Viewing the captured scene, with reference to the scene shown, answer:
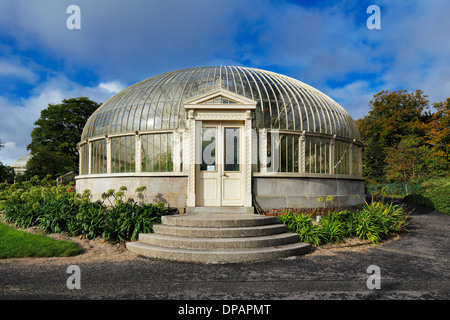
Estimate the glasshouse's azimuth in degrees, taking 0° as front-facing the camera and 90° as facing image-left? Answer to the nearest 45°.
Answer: approximately 0°

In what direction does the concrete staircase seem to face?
toward the camera

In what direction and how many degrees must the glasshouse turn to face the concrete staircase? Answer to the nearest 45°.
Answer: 0° — it already faces it

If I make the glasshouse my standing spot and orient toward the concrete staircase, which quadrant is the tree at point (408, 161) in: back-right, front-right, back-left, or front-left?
back-left

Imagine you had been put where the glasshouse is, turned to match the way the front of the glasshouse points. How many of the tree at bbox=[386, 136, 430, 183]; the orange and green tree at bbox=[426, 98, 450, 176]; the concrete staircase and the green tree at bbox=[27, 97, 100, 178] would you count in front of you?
1

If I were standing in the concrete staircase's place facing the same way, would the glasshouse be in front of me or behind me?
behind

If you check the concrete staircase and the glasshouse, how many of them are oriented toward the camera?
2
